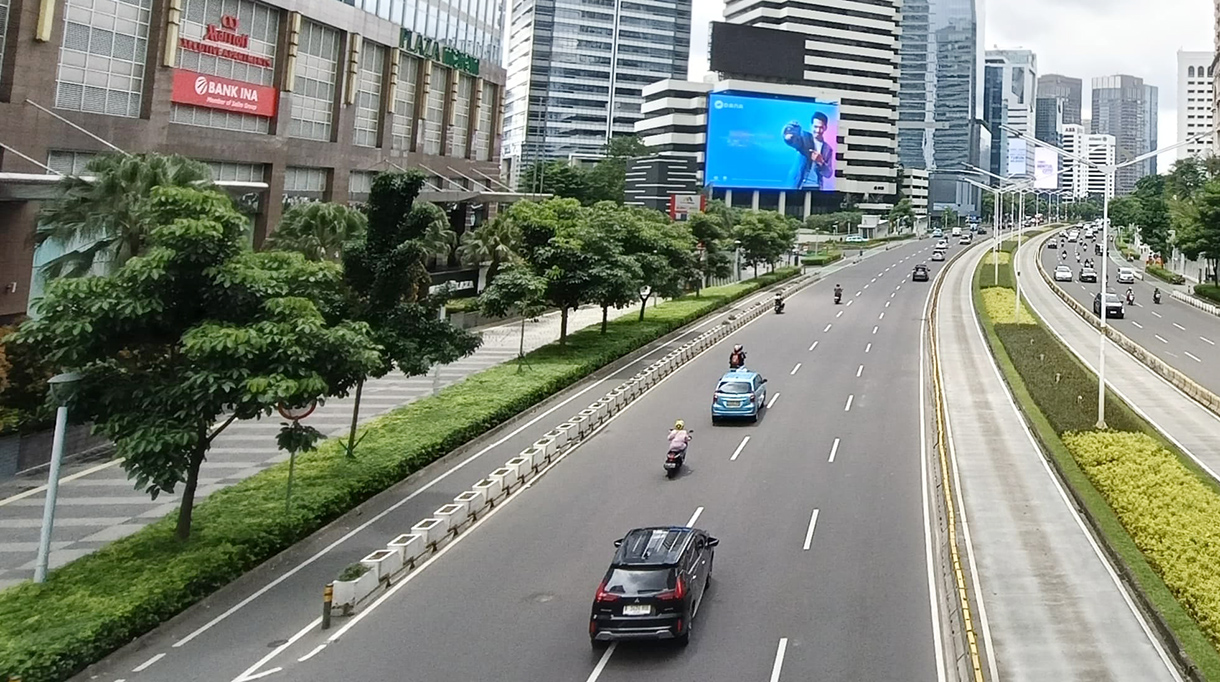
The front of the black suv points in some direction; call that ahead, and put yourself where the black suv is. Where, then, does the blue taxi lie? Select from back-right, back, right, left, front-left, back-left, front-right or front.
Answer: front

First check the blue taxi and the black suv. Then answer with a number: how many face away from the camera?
2

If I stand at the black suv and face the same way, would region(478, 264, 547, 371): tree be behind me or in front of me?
in front

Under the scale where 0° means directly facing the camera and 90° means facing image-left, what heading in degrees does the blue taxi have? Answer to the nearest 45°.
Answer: approximately 180°

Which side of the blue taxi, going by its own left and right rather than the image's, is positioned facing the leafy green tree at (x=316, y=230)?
left

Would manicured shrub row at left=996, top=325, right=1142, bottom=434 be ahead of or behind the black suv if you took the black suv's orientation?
ahead

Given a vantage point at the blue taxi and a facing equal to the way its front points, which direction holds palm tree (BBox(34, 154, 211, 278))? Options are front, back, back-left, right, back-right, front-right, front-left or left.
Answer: back-left

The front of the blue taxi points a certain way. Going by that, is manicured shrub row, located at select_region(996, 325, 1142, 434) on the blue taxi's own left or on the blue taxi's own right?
on the blue taxi's own right

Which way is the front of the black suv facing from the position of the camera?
facing away from the viewer

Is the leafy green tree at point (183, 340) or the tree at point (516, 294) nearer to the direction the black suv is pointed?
the tree

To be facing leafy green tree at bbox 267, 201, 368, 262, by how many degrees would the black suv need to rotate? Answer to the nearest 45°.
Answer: approximately 45° to its left
